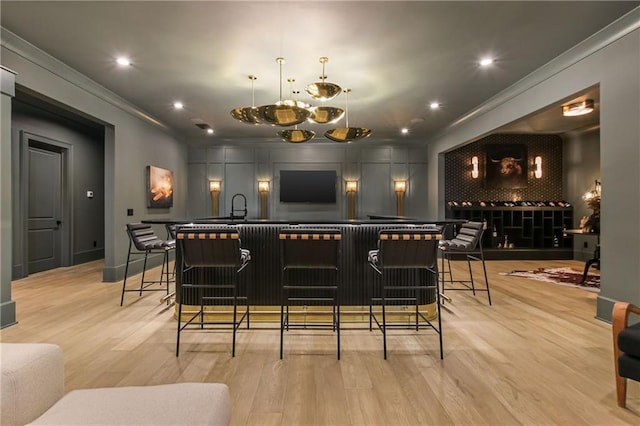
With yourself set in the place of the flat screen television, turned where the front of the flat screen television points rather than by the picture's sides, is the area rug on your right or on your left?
on your left

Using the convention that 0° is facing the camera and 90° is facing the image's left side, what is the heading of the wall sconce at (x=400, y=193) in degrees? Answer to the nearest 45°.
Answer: approximately 0°

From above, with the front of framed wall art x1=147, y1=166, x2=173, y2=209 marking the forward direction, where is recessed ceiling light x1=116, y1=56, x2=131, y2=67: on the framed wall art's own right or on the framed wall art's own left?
on the framed wall art's own right

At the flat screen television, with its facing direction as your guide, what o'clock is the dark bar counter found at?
The dark bar counter is roughly at 12 o'clock from the flat screen television.

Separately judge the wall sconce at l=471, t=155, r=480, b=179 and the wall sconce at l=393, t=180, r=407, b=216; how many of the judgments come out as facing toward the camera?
2

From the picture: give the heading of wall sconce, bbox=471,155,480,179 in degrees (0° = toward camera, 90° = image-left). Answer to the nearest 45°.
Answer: approximately 0°
